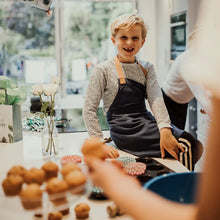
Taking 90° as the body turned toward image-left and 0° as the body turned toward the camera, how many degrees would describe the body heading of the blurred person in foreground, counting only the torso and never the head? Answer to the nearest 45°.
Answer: approximately 90°
